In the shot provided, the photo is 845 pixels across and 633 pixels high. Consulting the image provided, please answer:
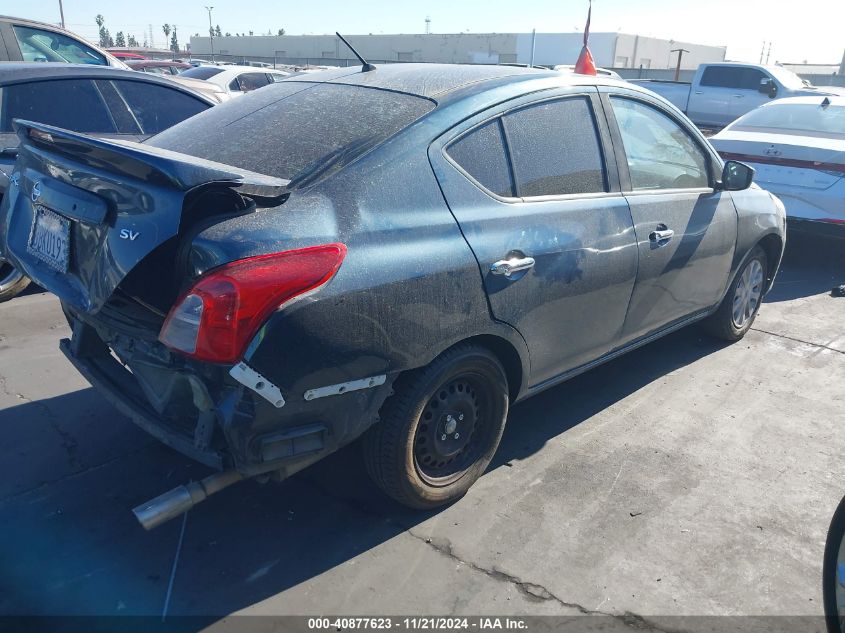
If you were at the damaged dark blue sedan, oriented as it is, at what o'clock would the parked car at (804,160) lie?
The parked car is roughly at 12 o'clock from the damaged dark blue sedan.

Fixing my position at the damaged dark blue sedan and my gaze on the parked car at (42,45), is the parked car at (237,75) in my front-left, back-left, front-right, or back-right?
front-right

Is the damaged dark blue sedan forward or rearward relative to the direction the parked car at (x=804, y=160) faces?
rearward

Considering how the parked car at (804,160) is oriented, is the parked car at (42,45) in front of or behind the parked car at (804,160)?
behind

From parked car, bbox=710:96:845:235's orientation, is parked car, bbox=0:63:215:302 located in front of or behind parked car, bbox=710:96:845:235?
behind

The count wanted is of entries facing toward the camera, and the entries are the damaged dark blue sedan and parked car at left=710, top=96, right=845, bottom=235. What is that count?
0

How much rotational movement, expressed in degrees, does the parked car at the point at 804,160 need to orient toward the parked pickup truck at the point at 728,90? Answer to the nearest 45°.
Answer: approximately 45° to its left

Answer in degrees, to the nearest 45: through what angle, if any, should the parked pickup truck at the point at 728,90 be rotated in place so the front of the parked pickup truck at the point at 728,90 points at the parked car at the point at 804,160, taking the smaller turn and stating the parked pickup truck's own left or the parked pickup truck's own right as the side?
approximately 45° to the parked pickup truck's own right

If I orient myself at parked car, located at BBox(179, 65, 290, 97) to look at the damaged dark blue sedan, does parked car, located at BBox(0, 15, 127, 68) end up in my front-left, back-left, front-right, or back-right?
front-right

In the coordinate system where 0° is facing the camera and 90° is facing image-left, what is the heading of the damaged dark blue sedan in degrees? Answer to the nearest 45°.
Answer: approximately 225°

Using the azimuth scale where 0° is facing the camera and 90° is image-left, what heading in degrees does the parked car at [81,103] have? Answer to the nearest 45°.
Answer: approximately 270°

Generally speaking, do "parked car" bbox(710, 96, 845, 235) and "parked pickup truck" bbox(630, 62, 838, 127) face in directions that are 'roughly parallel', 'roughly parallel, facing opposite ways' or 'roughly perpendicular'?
roughly perpendicular

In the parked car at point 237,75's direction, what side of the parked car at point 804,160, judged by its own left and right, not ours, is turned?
left

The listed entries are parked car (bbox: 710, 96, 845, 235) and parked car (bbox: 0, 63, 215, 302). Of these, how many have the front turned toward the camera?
0

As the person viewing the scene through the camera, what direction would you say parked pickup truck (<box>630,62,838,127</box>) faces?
facing the viewer and to the right of the viewer
